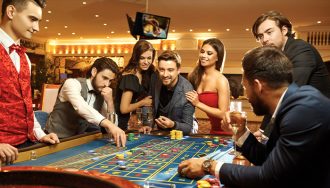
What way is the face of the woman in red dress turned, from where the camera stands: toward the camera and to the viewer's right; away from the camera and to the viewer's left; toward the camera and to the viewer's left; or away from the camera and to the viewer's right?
toward the camera and to the viewer's left

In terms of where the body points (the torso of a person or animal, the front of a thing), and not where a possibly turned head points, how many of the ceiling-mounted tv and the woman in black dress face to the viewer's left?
0

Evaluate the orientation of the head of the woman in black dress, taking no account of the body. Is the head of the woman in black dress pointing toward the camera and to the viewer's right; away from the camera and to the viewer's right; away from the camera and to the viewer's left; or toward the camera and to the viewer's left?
toward the camera and to the viewer's right

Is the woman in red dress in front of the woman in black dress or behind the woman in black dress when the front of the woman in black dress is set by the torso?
in front

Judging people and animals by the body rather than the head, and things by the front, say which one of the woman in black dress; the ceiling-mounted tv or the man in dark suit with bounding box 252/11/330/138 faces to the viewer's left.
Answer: the man in dark suit

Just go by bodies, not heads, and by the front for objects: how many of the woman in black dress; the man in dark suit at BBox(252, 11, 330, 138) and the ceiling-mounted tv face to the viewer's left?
1

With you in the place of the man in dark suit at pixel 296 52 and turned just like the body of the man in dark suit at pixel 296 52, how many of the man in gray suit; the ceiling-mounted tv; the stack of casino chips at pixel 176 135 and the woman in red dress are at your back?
0

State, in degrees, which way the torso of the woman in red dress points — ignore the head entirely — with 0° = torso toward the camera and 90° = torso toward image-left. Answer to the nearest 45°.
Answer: approximately 45°

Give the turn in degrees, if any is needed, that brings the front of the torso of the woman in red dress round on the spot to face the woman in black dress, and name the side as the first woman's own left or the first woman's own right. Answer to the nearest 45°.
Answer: approximately 45° to the first woman's own right

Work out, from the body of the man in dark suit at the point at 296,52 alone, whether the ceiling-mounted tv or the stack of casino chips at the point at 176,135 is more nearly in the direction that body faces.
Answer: the stack of casino chips

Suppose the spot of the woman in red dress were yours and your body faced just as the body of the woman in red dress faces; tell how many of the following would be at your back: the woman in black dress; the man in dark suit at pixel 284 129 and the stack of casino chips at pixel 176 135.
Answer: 0

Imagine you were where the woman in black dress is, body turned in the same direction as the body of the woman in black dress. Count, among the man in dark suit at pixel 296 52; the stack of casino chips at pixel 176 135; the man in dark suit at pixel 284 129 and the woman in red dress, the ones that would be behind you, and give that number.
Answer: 0

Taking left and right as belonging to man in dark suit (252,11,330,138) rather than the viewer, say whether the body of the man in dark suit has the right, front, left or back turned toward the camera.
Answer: left

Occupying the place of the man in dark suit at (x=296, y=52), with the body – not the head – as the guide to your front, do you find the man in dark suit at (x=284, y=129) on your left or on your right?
on your left

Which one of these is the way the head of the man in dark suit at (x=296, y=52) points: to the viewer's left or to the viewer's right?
to the viewer's left

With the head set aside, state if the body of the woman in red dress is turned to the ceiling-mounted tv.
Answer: no

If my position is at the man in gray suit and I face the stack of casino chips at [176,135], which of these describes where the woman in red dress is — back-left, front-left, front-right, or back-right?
back-left

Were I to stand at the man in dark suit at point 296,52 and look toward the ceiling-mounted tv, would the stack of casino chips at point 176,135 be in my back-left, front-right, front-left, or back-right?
front-left

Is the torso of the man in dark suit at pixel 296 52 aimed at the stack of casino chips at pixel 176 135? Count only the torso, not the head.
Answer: yes

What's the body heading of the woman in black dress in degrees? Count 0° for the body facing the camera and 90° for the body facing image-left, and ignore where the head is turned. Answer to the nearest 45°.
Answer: approximately 315°

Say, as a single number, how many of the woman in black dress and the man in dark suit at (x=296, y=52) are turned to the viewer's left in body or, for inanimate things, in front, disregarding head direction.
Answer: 1
